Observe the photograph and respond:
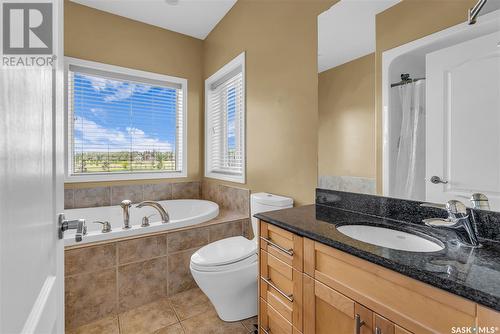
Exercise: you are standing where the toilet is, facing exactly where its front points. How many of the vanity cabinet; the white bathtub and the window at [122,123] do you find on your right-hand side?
2

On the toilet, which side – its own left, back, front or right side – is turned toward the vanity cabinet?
left

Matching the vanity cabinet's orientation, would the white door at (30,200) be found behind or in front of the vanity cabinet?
in front

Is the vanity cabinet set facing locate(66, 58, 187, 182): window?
no

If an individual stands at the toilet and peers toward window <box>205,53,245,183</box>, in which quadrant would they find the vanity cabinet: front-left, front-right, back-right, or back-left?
back-right

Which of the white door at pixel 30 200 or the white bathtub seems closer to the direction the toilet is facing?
the white door

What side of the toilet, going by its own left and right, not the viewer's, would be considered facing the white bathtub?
right

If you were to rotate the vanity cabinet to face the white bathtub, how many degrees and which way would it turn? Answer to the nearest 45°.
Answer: approximately 45° to its right

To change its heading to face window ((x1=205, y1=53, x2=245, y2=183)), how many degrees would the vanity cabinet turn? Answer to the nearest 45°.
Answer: approximately 90° to its right

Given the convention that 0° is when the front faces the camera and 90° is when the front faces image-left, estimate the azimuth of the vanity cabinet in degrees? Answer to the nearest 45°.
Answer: approximately 45°

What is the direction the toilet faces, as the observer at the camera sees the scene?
facing the viewer and to the left of the viewer

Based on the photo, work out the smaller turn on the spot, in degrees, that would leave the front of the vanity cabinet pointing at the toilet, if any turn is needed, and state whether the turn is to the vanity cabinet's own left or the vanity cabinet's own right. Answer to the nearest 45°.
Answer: approximately 90° to the vanity cabinet's own right

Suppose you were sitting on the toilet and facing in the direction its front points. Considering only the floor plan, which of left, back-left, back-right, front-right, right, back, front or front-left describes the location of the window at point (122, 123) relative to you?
right

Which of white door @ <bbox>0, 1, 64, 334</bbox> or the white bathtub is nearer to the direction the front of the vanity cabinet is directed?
the white door
